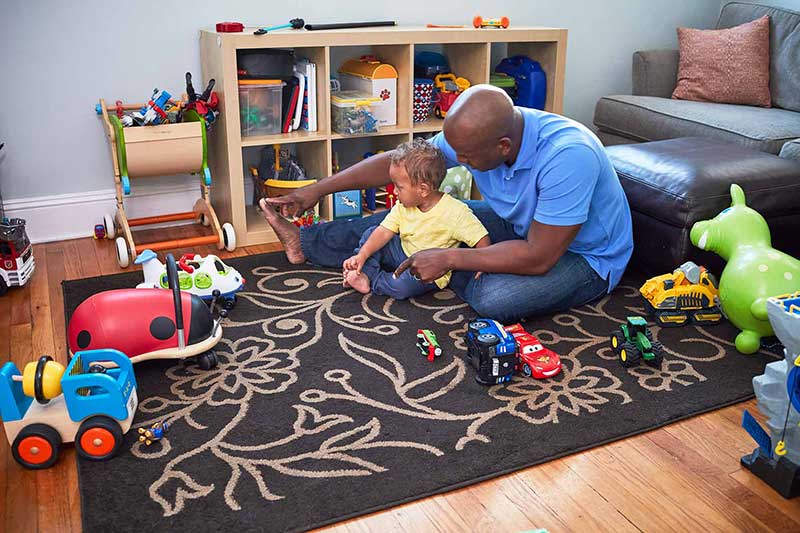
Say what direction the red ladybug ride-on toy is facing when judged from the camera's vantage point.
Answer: facing to the right of the viewer

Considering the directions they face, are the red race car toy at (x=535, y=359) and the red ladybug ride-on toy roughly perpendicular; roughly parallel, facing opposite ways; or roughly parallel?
roughly perpendicular

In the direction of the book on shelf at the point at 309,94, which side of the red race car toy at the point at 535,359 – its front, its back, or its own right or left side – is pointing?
back

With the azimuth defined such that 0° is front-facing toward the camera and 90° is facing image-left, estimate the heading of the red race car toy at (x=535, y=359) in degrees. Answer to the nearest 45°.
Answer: approximately 315°

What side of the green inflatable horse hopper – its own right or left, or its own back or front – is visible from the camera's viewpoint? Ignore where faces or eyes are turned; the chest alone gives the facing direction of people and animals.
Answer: left
